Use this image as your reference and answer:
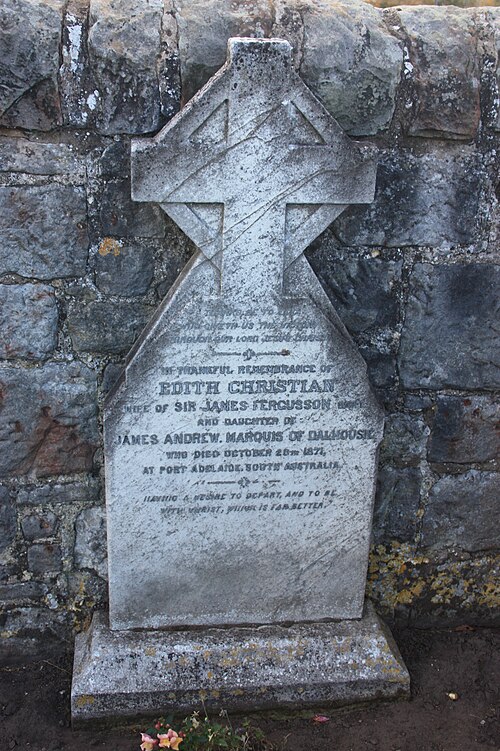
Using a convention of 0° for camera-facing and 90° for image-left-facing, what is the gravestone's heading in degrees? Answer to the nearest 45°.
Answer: approximately 0°
